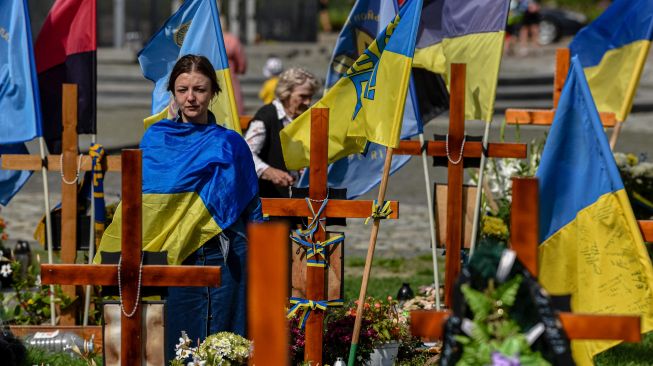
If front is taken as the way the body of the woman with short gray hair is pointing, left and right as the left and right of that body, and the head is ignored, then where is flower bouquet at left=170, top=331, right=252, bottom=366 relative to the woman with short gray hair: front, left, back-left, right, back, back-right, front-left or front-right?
right

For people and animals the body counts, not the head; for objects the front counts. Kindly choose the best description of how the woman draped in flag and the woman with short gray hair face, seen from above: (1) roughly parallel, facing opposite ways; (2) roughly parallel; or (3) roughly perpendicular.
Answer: roughly perpendicular

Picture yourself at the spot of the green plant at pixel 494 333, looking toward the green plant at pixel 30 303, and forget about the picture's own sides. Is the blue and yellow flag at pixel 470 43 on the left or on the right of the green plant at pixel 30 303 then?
right

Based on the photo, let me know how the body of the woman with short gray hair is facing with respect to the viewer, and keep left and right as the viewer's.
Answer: facing to the right of the viewer

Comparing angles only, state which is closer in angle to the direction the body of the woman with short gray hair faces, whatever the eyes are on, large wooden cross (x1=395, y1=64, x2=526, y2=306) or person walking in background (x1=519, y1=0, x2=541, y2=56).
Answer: the large wooden cross

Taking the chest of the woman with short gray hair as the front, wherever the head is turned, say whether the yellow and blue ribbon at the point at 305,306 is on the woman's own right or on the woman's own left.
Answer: on the woman's own right

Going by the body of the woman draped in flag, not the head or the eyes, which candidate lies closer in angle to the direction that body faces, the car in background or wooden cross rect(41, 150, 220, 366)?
the wooden cross
